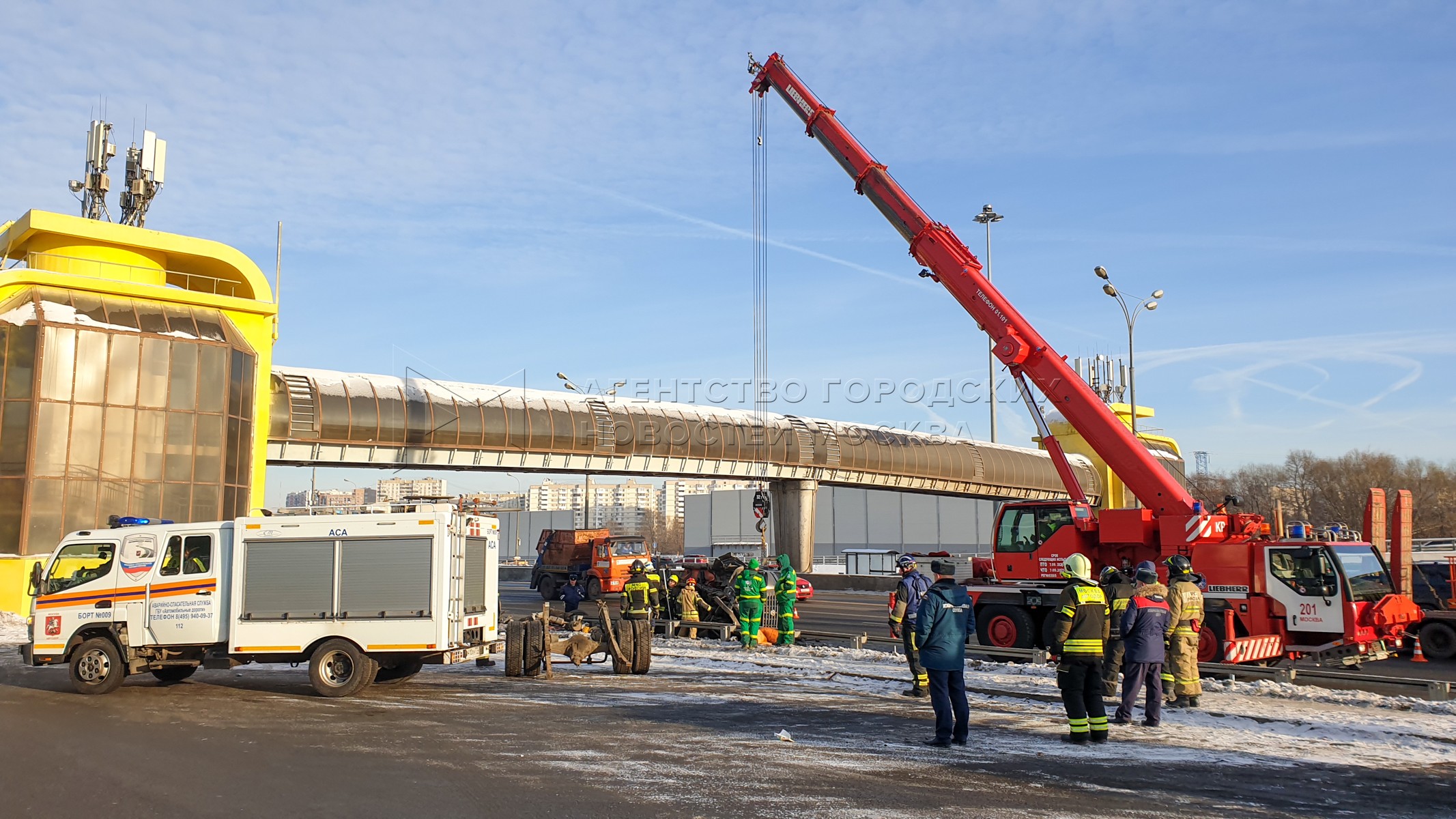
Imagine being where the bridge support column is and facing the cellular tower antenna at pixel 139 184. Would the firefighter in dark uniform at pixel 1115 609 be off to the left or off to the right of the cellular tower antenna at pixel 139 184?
left

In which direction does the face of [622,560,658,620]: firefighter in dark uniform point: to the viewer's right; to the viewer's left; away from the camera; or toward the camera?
away from the camera

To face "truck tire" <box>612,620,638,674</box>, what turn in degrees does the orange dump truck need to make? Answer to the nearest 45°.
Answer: approximately 45° to its right

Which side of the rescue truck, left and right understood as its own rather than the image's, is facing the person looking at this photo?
left

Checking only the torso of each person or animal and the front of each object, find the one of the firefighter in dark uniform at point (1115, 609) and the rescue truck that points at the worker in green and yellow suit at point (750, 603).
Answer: the firefighter in dark uniform

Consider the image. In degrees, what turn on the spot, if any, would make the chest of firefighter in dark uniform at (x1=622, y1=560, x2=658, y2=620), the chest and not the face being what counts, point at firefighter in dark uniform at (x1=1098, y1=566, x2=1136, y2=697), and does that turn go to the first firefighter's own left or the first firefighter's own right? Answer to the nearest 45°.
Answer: approximately 135° to the first firefighter's own right

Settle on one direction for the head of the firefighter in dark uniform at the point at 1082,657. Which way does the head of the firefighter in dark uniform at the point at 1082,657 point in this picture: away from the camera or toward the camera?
away from the camera

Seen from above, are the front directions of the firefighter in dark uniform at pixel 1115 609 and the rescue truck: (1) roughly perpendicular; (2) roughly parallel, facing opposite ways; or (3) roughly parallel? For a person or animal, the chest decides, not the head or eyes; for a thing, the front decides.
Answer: roughly perpendicular

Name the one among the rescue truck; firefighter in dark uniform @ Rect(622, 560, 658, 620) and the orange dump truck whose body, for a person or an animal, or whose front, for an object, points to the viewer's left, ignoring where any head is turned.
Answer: the rescue truck

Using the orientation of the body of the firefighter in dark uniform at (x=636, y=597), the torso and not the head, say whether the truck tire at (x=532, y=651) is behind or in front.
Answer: behind

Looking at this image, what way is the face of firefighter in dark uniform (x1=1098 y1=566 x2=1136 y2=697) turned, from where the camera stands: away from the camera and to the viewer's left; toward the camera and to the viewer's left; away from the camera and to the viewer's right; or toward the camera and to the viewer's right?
away from the camera and to the viewer's left

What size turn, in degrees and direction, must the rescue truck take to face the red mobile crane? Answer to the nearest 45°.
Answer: approximately 180°

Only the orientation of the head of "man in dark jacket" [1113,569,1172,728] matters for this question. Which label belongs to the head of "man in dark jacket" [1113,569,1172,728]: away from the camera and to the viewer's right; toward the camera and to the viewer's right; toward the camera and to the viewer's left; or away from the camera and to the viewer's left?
away from the camera and to the viewer's left

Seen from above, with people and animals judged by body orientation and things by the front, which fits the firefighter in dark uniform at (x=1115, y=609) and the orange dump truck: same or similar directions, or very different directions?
very different directions

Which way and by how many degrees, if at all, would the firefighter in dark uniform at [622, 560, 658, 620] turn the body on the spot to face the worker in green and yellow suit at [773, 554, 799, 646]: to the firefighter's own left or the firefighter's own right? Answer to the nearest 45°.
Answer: approximately 45° to the firefighter's own right
